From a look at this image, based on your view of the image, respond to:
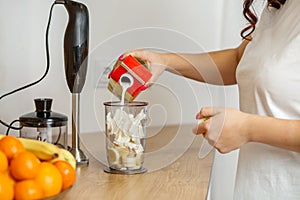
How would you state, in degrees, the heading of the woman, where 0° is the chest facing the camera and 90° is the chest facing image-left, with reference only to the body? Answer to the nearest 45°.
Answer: approximately 45°

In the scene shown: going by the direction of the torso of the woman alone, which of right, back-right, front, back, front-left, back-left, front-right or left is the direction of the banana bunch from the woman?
front

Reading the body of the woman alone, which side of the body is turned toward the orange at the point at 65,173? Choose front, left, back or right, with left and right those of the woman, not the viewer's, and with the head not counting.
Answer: front

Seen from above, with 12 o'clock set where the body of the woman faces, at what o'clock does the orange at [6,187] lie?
The orange is roughly at 12 o'clock from the woman.

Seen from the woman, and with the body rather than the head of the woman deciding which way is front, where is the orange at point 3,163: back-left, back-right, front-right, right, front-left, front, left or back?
front

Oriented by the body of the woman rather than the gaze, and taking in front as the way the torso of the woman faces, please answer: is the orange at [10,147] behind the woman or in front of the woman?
in front

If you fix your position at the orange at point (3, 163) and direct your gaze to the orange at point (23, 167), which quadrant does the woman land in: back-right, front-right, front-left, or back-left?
front-left

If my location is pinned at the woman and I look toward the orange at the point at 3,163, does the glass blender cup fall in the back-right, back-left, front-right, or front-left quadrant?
front-right

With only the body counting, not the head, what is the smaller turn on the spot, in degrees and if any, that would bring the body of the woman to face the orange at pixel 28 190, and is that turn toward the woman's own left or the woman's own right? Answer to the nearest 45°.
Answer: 0° — they already face it

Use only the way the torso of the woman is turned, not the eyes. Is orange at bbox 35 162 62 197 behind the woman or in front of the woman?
in front
